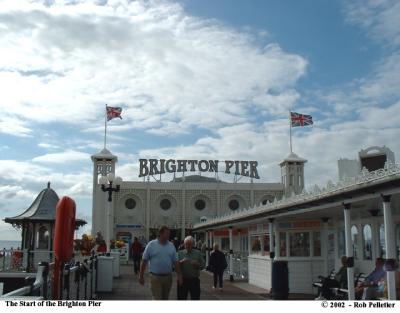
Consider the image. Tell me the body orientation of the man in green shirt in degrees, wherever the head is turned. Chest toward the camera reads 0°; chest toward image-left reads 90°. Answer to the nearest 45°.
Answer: approximately 0°

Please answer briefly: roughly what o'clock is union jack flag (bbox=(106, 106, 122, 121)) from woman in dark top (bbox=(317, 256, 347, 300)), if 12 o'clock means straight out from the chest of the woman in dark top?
The union jack flag is roughly at 2 o'clock from the woman in dark top.

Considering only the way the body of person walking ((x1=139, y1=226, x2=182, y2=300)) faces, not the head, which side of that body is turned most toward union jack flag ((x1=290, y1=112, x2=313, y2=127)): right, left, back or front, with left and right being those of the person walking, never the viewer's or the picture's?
back

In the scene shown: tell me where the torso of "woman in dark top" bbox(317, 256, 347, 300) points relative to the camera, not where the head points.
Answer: to the viewer's left

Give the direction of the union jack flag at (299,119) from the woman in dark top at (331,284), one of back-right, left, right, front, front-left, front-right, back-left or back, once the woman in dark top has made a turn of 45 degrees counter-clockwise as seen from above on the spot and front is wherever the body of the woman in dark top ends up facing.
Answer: back-right

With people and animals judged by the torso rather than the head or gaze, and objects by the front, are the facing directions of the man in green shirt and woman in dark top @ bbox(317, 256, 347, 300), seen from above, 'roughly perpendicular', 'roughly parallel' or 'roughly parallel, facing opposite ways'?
roughly perpendicular
